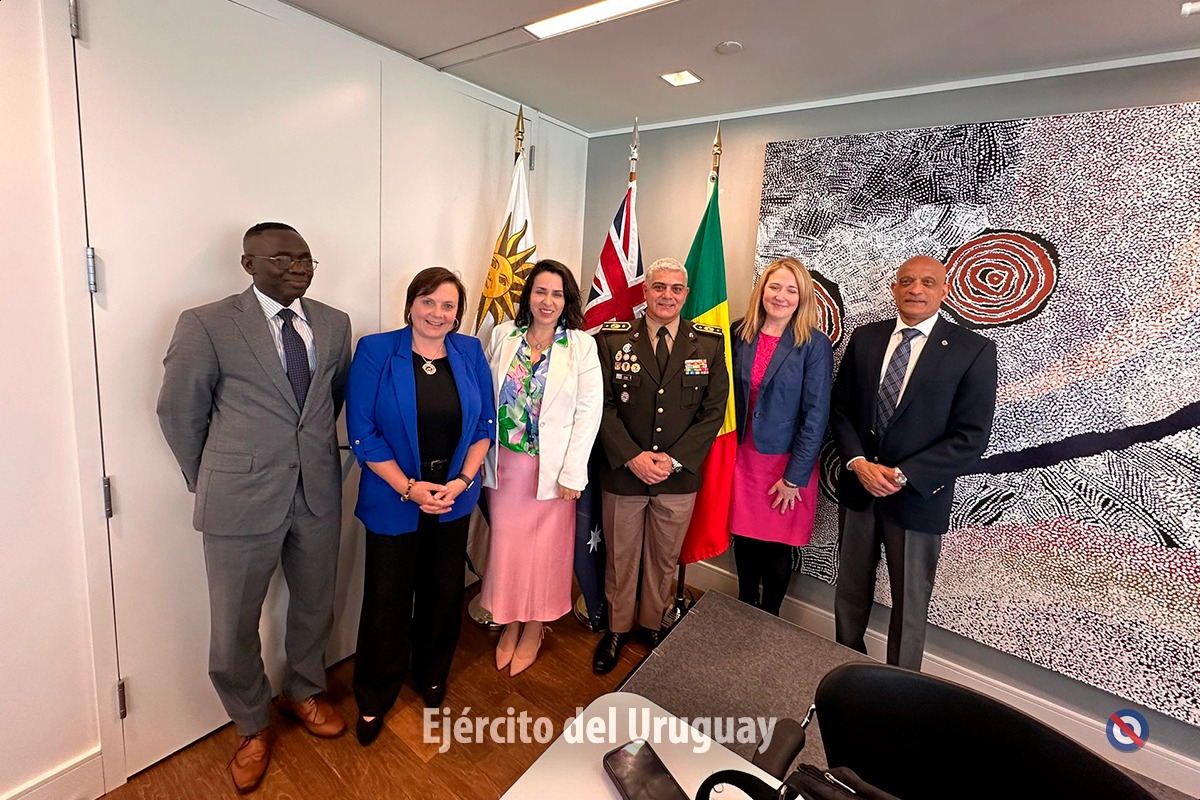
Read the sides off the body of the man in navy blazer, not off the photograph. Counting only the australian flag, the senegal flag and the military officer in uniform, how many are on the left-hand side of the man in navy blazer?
0

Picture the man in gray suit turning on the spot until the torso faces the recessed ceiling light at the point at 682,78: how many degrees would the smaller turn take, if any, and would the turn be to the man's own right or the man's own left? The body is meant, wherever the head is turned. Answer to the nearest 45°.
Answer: approximately 45° to the man's own left

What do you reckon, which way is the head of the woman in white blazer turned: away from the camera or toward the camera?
toward the camera

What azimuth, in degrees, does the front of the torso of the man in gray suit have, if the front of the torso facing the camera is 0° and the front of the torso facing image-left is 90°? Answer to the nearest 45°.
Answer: approximately 315°

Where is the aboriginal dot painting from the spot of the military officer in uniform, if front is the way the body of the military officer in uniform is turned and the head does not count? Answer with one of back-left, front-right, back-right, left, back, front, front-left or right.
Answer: left

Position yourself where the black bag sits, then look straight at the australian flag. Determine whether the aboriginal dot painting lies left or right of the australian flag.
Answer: right

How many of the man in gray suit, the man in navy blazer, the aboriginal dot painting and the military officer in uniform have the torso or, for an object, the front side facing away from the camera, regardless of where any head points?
0

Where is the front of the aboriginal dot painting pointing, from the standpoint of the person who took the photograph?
facing the viewer and to the left of the viewer

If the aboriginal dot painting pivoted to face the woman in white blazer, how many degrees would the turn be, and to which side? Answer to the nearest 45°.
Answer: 0° — it already faces them

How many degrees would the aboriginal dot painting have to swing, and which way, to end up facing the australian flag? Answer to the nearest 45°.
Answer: approximately 45° to its right

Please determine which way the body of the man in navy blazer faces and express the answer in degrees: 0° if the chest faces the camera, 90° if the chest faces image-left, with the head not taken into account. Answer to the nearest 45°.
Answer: approximately 45°

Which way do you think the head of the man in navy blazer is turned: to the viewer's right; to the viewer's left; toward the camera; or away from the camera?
toward the camera

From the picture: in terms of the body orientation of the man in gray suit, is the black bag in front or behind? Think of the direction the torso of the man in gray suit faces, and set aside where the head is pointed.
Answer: in front

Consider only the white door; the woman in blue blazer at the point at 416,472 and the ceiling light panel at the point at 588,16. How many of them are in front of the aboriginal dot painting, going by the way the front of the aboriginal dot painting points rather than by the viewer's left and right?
3

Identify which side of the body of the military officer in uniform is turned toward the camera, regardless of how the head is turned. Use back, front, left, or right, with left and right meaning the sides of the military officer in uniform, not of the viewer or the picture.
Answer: front
